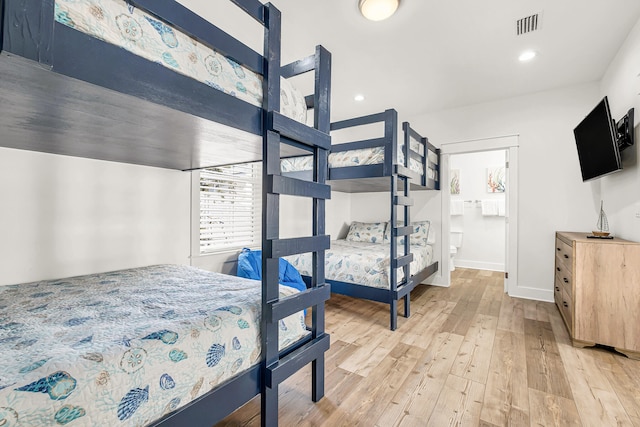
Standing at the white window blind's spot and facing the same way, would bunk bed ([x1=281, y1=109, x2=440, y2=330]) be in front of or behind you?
in front

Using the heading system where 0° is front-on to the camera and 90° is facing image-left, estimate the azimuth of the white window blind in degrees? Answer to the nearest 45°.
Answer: approximately 315°

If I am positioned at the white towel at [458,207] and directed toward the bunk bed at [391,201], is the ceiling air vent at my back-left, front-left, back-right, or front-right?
front-left

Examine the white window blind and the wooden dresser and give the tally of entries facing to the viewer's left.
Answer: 1

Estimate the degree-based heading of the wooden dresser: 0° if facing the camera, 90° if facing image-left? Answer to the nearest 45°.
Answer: approximately 90°

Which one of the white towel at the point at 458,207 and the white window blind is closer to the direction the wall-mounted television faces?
the white window blind

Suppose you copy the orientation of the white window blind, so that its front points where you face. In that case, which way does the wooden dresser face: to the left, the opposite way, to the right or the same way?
the opposite way

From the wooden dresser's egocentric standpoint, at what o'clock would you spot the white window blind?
The white window blind is roughly at 11 o'clock from the wooden dresser.

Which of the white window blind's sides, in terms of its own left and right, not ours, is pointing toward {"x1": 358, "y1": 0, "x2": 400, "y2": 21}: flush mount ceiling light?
front

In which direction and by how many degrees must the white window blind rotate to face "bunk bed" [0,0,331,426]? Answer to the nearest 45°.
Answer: approximately 45° to its right

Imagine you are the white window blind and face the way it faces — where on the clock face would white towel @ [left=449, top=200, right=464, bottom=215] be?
The white towel is roughly at 10 o'clock from the white window blind.

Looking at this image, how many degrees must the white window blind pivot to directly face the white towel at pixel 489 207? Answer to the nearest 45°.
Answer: approximately 45° to its left

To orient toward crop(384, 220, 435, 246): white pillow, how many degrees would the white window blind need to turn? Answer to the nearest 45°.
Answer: approximately 45° to its left
